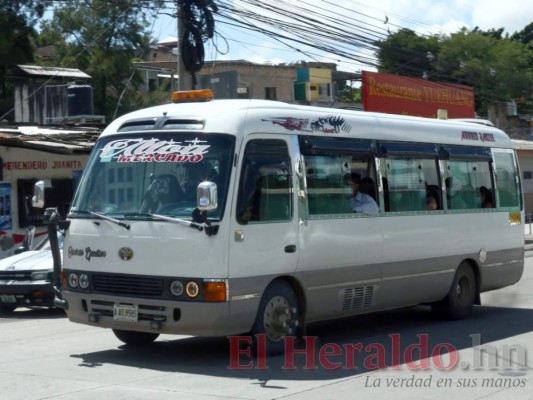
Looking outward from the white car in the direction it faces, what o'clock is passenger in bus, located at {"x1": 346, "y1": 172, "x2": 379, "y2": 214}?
The passenger in bus is roughly at 9 o'clock from the white car.

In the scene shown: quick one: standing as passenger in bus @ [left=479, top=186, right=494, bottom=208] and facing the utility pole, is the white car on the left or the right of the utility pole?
left

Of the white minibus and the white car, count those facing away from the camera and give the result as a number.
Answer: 0

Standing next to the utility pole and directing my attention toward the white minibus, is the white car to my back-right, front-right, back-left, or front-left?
front-right

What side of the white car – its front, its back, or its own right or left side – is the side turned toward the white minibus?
left

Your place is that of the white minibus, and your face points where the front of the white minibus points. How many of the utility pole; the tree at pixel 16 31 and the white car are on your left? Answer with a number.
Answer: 0

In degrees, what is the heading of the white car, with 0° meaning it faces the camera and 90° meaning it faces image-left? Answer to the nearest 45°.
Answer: approximately 45°

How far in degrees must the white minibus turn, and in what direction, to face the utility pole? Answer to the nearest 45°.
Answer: approximately 135° to its right

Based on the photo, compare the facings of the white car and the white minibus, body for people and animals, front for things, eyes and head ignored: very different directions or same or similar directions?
same or similar directions

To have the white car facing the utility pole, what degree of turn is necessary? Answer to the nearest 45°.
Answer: approximately 180°

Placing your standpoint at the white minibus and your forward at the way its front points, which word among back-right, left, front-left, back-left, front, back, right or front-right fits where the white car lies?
right

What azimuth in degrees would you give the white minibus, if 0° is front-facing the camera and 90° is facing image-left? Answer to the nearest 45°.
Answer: approximately 45°

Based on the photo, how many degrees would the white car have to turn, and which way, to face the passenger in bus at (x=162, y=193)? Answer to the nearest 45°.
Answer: approximately 45° to its left
